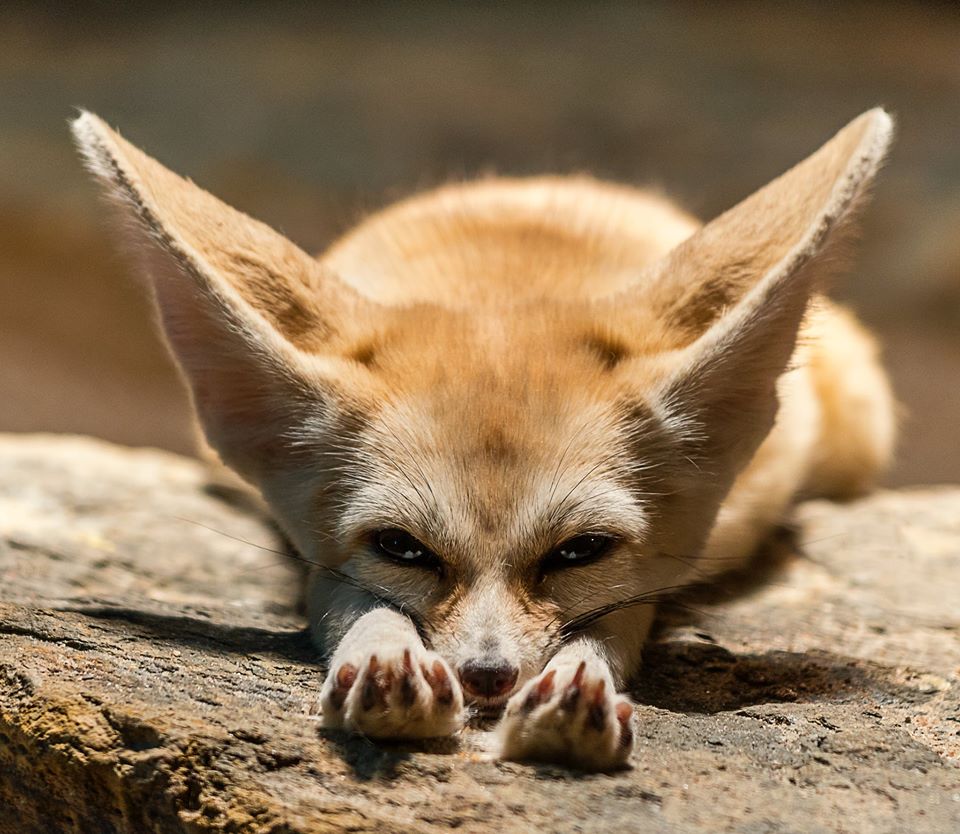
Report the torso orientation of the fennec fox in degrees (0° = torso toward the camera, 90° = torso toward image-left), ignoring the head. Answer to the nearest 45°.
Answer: approximately 0°
